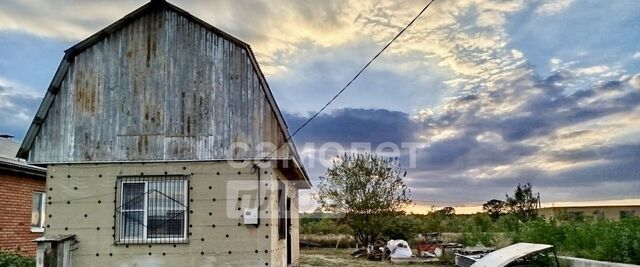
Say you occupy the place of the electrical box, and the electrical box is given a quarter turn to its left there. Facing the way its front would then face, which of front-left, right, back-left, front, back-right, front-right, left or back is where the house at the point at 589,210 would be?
front-left

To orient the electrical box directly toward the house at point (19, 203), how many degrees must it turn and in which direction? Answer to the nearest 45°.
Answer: approximately 135° to its right

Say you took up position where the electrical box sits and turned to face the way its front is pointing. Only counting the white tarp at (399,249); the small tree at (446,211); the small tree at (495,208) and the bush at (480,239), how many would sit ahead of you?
0

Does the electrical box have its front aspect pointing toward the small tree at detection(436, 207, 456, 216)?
no

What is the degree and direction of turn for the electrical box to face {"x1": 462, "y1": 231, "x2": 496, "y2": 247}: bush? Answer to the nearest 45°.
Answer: approximately 135° to its left

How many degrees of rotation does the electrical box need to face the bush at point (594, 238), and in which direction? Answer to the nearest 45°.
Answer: approximately 90° to its left

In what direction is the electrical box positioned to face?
toward the camera

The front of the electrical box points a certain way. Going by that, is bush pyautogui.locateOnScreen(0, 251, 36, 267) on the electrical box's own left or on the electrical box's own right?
on the electrical box's own right

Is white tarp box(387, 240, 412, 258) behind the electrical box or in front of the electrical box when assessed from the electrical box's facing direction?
behind

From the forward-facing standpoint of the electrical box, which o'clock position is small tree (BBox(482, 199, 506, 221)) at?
The small tree is roughly at 7 o'clock from the electrical box.

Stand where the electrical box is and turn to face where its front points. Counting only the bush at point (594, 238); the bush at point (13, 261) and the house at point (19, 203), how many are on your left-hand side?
1
